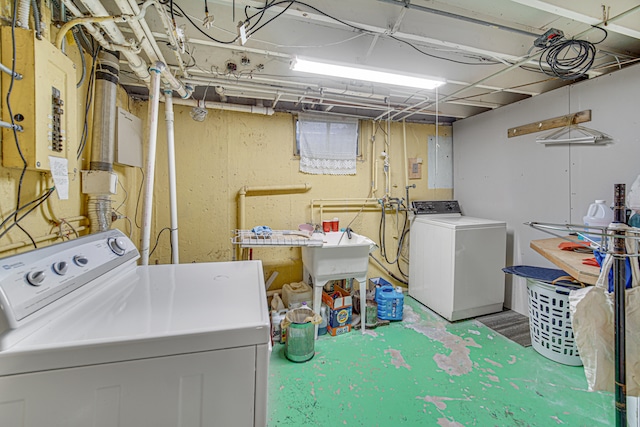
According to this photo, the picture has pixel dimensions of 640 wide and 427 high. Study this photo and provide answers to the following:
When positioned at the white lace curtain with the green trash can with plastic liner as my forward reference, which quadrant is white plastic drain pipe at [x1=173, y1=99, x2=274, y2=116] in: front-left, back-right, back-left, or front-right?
front-right

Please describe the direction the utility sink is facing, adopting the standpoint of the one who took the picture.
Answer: facing the viewer

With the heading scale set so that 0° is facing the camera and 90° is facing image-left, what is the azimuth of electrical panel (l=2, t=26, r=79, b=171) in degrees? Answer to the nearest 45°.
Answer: approximately 315°

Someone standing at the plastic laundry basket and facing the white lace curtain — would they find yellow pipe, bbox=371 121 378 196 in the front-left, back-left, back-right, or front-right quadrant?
front-right

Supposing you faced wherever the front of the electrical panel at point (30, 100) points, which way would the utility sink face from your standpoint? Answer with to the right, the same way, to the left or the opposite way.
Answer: to the right

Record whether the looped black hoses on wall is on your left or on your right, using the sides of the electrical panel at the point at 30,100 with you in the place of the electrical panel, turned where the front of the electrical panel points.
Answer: on your left
